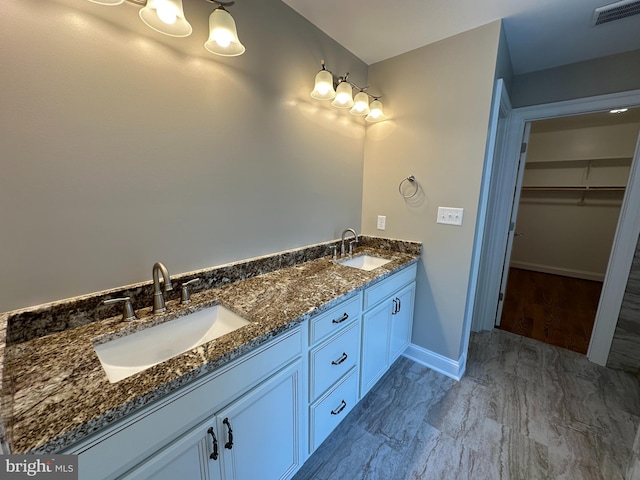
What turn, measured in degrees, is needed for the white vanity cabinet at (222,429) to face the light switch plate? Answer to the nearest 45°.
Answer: approximately 45° to its left

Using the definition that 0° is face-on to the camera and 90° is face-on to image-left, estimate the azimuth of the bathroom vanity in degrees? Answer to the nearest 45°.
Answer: approximately 315°

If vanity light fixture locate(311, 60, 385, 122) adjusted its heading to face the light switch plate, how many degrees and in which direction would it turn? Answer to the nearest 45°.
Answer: approximately 45° to its left

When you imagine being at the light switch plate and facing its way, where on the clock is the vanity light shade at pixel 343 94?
The vanity light shade is roughly at 2 o'clock from the light switch plate.

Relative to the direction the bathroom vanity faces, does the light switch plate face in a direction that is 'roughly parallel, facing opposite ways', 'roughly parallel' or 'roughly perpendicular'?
roughly perpendicular

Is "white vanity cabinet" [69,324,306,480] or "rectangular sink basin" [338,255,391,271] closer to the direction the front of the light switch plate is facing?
the white vanity cabinet

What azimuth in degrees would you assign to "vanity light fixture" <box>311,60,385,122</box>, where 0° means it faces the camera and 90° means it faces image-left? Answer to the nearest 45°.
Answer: approximately 315°
